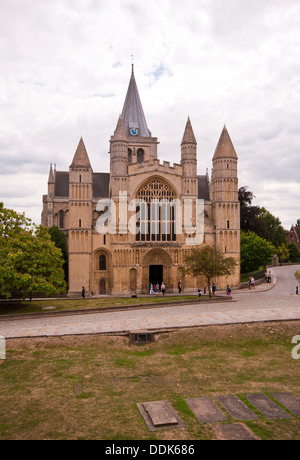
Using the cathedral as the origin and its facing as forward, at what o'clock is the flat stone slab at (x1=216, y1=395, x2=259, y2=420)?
The flat stone slab is roughly at 12 o'clock from the cathedral.

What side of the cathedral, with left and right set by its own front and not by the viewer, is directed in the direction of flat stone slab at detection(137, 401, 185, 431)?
front

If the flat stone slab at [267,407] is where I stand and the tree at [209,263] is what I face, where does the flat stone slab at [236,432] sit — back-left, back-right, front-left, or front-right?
back-left

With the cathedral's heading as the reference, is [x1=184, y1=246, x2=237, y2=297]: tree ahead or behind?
ahead

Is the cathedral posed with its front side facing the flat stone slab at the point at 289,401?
yes

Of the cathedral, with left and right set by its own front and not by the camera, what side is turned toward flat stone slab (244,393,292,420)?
front

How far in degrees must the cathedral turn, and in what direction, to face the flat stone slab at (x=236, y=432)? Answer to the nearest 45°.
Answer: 0° — it already faces it

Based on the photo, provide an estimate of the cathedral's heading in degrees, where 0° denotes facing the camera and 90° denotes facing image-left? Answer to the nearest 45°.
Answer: approximately 0°

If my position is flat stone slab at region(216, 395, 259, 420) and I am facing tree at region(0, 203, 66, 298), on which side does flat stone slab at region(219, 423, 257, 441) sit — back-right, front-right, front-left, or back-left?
back-left
